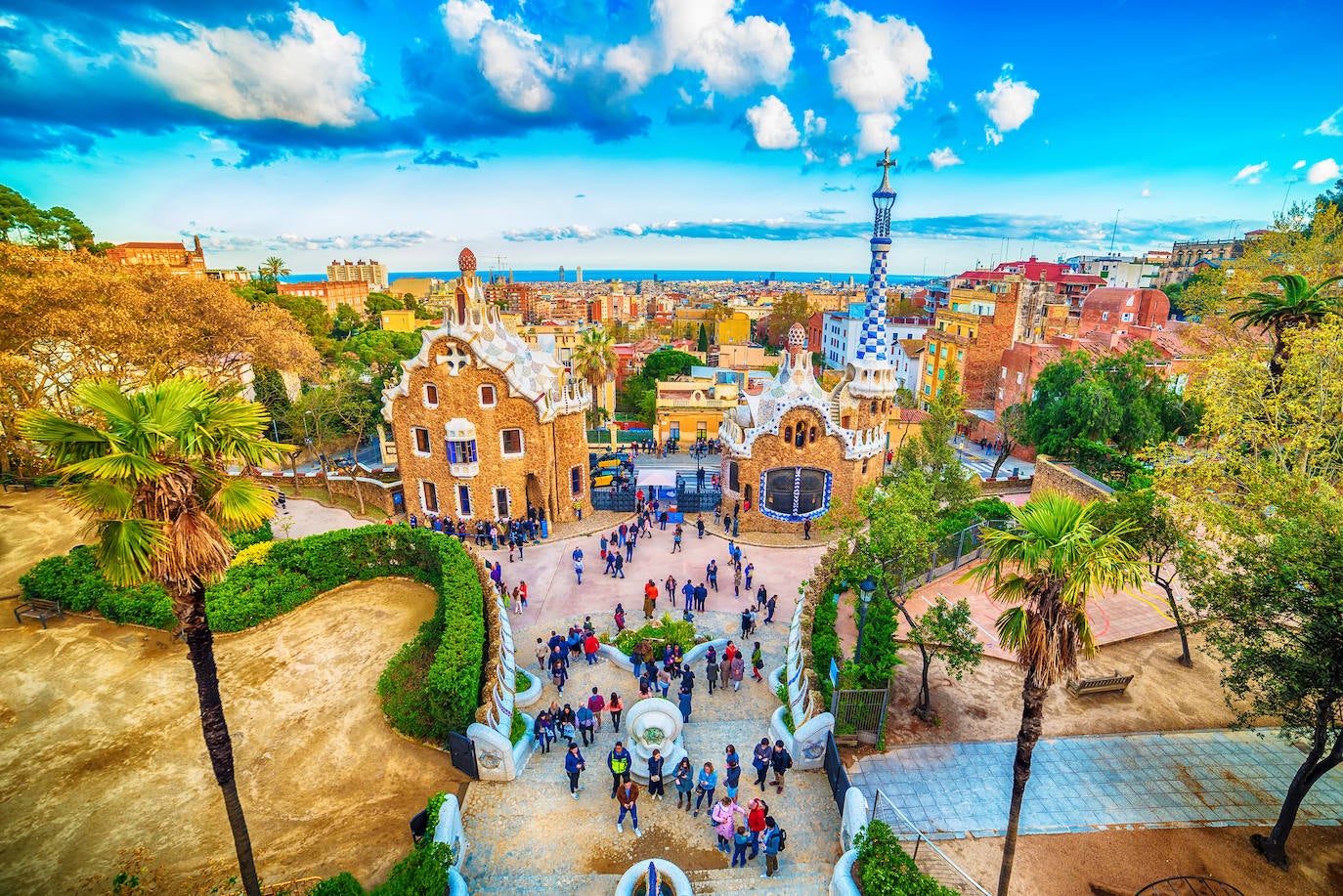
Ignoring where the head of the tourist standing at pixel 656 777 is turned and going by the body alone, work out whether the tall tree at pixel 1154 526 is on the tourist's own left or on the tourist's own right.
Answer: on the tourist's own left

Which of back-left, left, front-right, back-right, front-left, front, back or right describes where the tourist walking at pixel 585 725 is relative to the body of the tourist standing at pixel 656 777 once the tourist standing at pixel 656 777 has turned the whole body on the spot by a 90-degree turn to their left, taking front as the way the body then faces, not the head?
back-left

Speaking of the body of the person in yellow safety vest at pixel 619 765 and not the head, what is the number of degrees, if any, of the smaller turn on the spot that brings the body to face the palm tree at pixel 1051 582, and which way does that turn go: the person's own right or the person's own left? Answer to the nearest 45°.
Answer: approximately 90° to the person's own left

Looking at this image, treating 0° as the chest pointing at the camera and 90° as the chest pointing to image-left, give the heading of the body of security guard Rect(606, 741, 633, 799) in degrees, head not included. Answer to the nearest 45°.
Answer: approximately 0°

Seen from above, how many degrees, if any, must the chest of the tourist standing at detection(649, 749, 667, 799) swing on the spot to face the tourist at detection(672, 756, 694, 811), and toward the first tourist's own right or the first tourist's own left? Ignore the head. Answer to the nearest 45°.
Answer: approximately 90° to the first tourist's own left

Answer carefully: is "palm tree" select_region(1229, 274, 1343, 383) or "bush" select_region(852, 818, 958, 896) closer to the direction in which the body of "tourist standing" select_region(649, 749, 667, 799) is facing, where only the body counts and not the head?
the bush

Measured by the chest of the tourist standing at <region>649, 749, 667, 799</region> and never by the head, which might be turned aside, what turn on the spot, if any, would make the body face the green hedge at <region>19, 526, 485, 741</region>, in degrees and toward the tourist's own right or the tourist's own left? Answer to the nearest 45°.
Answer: approximately 135° to the tourist's own right

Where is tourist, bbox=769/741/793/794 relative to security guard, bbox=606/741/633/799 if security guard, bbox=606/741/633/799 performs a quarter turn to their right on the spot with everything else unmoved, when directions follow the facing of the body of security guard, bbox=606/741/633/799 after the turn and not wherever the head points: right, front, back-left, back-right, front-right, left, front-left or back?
back

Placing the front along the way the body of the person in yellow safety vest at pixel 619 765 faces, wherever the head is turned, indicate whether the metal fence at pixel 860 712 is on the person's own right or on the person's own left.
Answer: on the person's own left

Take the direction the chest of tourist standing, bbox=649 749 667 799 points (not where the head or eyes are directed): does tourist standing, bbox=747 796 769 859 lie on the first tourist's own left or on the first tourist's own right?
on the first tourist's own left

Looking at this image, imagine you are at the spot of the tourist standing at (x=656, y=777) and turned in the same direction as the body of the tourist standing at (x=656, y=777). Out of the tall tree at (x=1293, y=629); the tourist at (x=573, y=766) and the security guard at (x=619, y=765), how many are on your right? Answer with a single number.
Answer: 2

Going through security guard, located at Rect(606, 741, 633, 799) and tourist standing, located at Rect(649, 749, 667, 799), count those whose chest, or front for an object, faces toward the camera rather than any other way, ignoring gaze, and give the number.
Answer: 2
